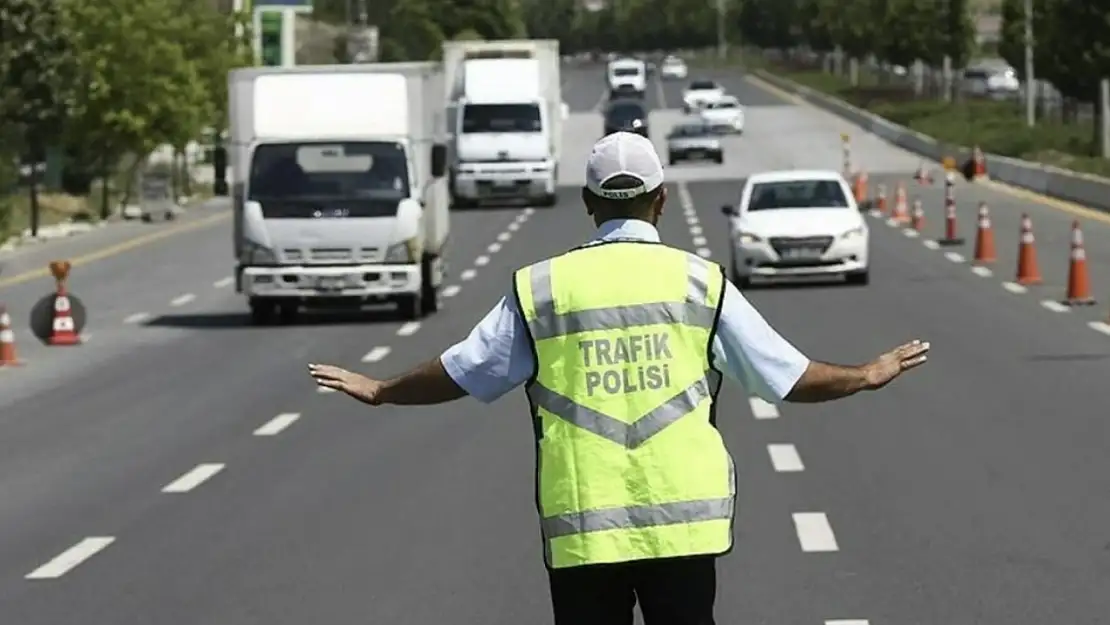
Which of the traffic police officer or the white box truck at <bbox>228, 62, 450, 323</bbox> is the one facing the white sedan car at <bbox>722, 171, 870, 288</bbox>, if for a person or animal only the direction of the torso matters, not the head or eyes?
the traffic police officer

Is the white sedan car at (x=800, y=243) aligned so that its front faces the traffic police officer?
yes

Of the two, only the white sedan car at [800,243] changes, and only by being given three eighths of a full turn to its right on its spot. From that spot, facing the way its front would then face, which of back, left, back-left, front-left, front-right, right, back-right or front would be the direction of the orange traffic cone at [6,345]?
left

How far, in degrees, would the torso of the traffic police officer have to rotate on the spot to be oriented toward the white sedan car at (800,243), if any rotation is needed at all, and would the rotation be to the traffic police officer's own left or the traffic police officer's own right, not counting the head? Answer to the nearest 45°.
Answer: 0° — they already face it

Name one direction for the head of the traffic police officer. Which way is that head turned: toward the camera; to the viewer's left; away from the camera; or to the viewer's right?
away from the camera

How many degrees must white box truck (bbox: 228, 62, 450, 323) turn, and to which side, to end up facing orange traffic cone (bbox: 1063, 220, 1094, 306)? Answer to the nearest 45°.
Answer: approximately 90° to its left

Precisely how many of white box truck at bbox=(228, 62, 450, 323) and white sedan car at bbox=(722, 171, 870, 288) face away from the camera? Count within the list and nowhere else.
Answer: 0

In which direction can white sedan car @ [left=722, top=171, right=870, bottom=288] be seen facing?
toward the camera

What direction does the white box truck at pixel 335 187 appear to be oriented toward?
toward the camera

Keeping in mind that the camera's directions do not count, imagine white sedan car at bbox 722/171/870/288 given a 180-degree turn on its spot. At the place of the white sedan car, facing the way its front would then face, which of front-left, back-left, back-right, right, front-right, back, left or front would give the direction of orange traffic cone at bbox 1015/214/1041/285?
right

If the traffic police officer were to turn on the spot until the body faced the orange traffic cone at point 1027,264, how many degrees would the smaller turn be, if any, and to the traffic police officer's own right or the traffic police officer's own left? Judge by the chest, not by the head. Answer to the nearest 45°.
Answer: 0° — they already face it

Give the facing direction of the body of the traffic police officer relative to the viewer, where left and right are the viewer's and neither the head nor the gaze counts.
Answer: facing away from the viewer

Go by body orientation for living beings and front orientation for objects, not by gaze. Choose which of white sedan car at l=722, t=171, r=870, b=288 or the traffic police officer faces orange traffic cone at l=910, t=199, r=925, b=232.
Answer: the traffic police officer

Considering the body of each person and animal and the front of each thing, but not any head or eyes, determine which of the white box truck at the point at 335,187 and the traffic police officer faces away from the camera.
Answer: the traffic police officer

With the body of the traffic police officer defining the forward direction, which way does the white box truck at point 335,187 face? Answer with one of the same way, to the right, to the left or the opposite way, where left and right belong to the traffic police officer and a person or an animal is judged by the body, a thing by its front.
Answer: the opposite way

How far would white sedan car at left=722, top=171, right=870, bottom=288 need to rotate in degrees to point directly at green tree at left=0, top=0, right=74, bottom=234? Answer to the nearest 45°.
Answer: approximately 135° to its right

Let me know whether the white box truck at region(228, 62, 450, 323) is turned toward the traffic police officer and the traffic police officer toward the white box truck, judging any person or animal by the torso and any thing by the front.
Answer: yes
